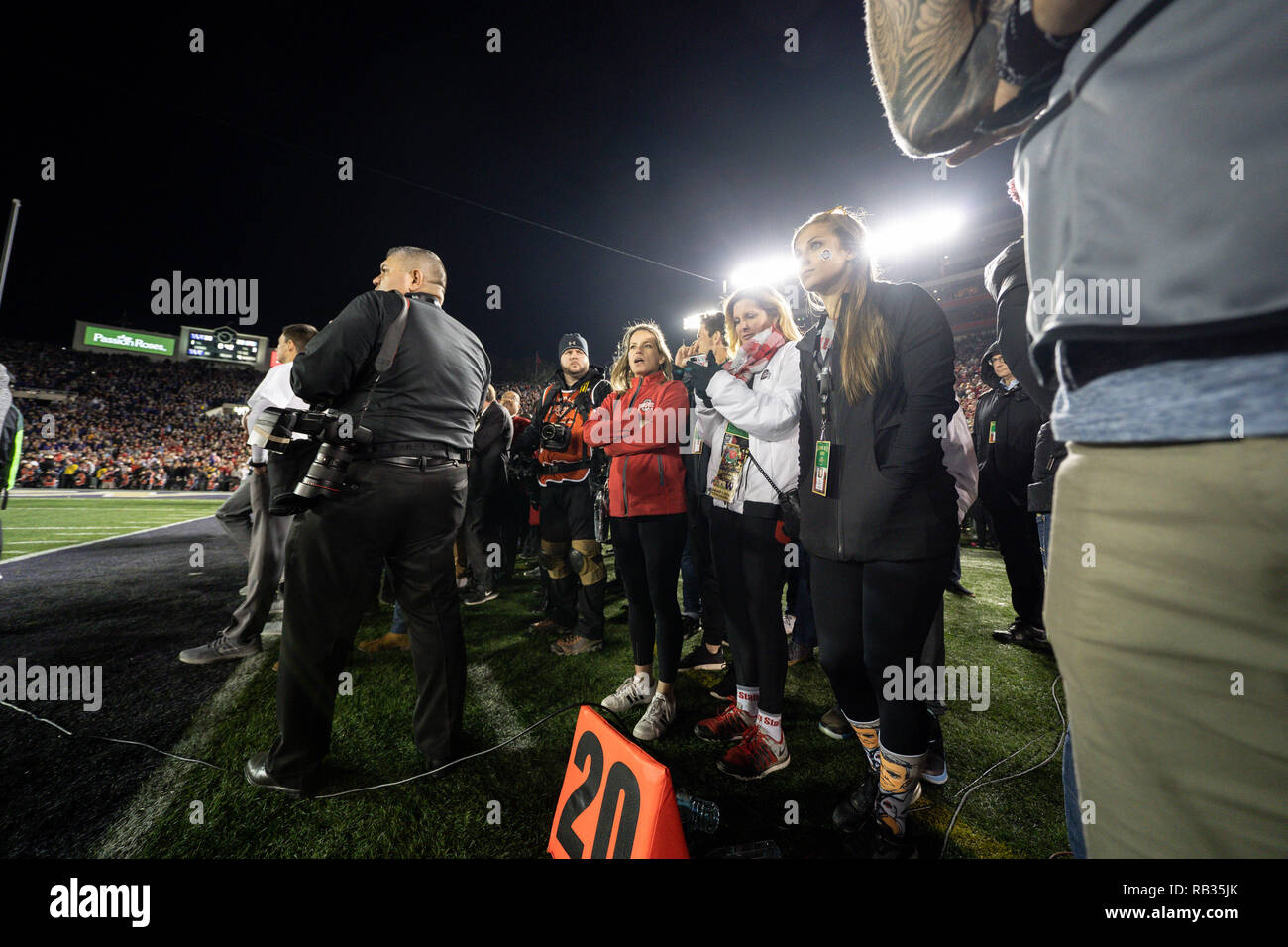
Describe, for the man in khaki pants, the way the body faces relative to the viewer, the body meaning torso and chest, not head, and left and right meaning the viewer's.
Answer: facing to the left of the viewer

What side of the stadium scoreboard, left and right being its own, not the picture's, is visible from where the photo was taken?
front

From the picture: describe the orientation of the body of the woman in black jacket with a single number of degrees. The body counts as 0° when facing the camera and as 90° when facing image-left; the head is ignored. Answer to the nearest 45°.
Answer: approximately 45°

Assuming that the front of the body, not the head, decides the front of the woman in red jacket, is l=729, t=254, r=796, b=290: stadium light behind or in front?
behind

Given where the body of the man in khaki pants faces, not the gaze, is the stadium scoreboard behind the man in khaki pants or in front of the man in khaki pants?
in front

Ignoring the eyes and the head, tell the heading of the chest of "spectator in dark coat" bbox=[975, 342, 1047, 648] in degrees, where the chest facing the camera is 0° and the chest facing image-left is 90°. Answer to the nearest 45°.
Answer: approximately 45°

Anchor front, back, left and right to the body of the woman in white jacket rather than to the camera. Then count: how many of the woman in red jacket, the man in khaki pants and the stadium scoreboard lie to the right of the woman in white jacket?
2

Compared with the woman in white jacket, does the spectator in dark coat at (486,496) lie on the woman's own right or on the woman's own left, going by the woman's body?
on the woman's own right

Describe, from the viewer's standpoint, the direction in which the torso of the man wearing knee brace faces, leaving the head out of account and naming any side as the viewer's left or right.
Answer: facing the viewer and to the left of the viewer

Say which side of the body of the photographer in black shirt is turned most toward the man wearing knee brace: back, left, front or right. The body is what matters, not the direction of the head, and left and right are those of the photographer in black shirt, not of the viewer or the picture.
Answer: right
